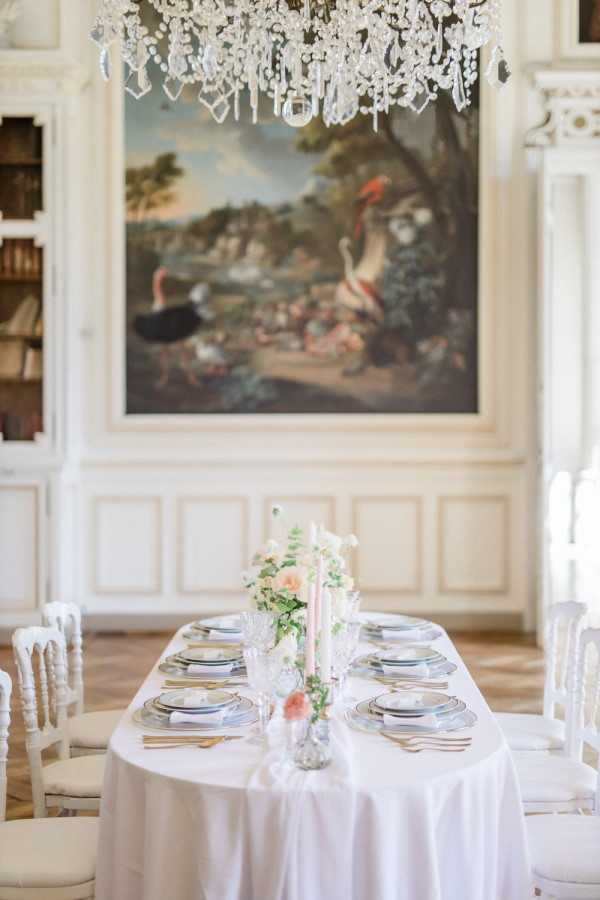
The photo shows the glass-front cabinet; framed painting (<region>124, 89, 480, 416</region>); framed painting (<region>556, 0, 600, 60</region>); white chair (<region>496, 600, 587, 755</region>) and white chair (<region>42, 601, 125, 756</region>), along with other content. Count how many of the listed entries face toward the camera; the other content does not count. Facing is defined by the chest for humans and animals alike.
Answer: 3

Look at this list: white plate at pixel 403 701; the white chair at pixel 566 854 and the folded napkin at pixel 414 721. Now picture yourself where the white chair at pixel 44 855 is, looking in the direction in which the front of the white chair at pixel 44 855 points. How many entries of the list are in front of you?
3

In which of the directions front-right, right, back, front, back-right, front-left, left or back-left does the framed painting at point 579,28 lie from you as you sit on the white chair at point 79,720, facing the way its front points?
front-left

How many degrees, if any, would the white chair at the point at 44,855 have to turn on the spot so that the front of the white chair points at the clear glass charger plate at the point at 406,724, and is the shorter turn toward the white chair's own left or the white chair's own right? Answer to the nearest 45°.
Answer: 0° — it already faces it

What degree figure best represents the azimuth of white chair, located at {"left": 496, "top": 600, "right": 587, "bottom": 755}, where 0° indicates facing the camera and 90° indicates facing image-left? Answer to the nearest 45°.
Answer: approximately 90°

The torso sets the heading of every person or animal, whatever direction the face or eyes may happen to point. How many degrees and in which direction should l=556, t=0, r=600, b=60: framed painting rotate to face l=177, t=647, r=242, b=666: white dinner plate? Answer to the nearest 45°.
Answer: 0° — it already faces it

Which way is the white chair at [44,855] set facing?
to the viewer's right

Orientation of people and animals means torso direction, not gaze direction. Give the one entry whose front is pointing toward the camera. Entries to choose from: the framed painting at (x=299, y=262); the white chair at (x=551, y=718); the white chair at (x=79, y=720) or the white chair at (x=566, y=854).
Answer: the framed painting

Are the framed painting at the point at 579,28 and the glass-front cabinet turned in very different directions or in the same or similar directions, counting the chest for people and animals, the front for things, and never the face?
same or similar directions

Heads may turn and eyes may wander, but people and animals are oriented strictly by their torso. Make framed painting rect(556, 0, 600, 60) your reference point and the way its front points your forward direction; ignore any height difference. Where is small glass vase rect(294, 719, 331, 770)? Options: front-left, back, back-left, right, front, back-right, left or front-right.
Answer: front

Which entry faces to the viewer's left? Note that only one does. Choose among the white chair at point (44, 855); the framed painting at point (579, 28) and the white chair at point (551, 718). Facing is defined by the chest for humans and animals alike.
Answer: the white chair at point (551, 718)

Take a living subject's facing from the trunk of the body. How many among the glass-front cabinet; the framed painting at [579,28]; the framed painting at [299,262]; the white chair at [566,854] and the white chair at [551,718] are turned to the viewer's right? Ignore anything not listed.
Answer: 0

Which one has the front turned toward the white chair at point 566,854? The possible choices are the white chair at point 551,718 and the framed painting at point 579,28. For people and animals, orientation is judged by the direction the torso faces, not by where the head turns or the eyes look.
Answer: the framed painting

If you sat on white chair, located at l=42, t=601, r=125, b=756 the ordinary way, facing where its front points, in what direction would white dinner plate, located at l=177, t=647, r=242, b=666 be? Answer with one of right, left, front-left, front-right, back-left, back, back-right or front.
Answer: front-right

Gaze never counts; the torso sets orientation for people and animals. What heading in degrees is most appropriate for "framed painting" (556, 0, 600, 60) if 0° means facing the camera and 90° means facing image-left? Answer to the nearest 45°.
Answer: approximately 0°

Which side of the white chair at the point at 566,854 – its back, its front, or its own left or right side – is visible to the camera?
left

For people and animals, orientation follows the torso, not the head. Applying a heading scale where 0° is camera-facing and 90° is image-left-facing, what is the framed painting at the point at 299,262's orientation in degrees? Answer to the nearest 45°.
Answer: approximately 0°

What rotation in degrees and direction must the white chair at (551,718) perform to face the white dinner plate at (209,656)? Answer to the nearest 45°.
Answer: approximately 45° to its left
